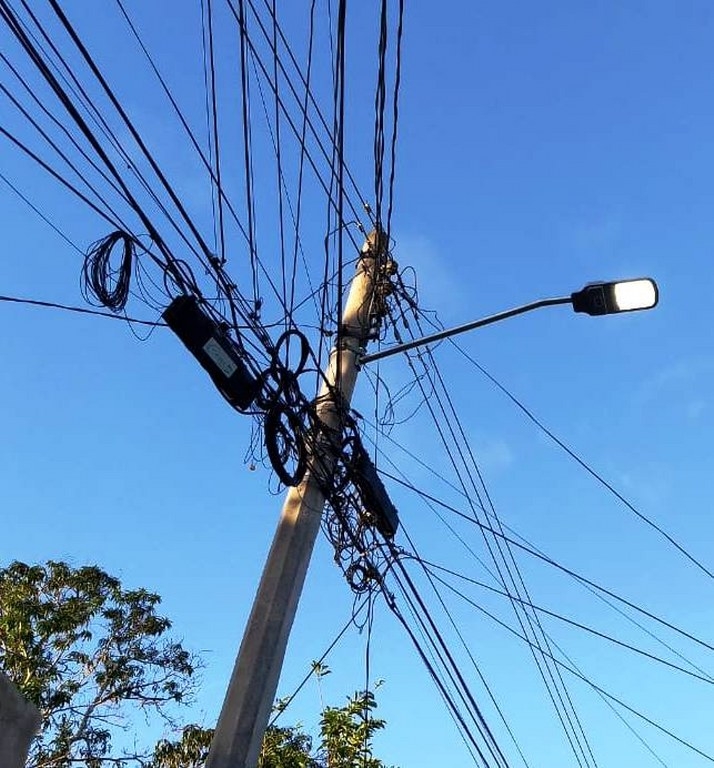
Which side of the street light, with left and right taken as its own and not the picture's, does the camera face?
right
